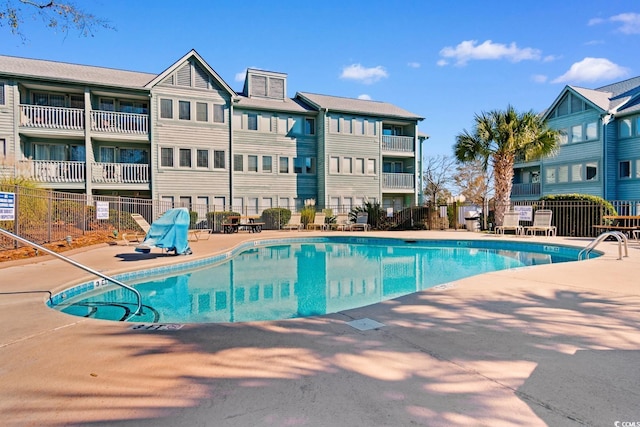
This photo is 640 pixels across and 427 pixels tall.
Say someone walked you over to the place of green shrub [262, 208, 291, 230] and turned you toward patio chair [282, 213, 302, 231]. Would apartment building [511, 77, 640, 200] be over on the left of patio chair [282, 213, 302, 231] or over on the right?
left

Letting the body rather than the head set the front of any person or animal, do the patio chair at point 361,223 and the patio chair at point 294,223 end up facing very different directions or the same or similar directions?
same or similar directions

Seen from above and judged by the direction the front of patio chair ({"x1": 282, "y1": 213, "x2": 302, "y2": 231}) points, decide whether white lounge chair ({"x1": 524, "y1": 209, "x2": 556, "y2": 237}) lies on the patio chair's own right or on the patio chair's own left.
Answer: on the patio chair's own left

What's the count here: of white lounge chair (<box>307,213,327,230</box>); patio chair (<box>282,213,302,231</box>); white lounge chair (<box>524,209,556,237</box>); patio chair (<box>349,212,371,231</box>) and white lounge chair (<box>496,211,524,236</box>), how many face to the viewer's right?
0

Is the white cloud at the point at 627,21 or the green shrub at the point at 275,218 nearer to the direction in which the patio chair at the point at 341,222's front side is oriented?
the green shrub

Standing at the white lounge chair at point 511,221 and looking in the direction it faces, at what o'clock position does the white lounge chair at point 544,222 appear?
the white lounge chair at point 544,222 is roughly at 9 o'clock from the white lounge chair at point 511,221.

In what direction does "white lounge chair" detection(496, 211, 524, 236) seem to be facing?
toward the camera

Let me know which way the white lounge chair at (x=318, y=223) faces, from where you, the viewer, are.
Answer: facing the viewer and to the left of the viewer

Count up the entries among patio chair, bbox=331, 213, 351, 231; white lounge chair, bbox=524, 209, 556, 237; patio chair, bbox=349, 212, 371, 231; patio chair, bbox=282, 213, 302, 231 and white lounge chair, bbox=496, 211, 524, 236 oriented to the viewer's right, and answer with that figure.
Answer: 0

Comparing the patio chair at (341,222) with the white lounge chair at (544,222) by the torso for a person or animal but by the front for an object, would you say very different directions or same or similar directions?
same or similar directions

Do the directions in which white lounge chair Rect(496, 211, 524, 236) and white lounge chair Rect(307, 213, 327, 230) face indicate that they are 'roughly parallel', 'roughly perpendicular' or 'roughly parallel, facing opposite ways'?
roughly parallel

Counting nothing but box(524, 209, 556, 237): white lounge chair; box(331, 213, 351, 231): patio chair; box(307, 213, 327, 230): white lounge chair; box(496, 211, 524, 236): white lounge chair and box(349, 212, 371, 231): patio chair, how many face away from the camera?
0

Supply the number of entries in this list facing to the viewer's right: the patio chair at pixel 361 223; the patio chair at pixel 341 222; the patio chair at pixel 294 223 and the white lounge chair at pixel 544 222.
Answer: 0

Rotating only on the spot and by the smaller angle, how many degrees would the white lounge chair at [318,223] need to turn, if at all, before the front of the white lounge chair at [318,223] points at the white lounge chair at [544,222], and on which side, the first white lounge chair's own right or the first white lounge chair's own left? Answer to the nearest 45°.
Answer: approximately 90° to the first white lounge chair's own left

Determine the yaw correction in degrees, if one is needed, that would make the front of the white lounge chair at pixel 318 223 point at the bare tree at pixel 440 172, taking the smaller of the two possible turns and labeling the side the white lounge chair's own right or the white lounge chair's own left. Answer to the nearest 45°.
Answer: approximately 180°
